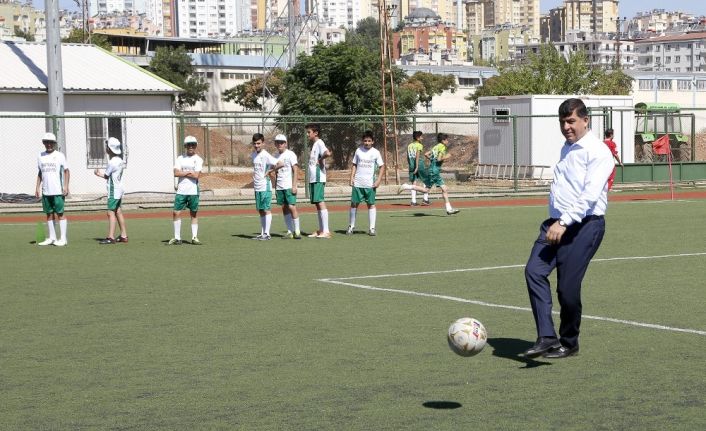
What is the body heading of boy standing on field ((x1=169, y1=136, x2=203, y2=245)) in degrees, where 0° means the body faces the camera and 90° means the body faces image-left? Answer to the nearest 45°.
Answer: approximately 0°

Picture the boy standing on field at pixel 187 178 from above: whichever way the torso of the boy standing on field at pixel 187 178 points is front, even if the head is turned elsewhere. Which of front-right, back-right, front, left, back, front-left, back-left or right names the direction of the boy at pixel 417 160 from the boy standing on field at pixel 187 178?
back-left

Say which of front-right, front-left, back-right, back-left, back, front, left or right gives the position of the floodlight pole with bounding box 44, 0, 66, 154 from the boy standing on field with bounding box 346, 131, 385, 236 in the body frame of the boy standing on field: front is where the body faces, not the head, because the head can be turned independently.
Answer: back-right

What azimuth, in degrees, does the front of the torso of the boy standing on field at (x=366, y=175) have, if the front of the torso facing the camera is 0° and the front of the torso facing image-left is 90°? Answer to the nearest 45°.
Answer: approximately 0°

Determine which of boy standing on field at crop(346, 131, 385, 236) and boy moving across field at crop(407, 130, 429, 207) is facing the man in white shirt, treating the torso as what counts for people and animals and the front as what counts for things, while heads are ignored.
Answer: boy standing on field at crop(346, 131, 385, 236)

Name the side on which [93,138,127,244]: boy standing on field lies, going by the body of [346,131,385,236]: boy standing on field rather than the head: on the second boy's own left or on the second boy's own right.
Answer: on the second boy's own right

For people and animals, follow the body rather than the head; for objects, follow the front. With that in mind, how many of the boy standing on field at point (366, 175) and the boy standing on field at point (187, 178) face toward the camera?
2

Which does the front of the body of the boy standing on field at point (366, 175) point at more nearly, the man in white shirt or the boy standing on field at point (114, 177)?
the man in white shirt

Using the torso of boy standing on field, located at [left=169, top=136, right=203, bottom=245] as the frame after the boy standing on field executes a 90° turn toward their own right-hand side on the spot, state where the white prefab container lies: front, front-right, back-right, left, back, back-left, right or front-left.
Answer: back-right

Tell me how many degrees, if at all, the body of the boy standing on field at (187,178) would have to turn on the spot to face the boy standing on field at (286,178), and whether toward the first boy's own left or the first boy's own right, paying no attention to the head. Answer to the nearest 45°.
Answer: approximately 90° to the first boy's own left

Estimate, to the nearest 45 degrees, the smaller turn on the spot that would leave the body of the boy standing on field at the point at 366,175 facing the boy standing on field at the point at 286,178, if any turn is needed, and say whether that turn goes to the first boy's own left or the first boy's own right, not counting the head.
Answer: approximately 45° to the first boy's own right
